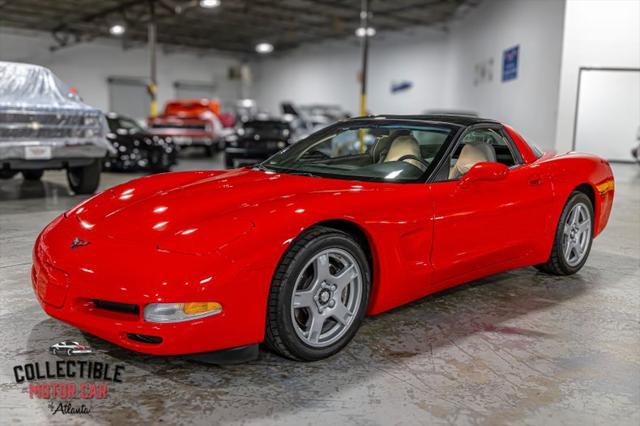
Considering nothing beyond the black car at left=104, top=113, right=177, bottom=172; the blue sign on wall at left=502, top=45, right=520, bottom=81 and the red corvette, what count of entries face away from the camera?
0

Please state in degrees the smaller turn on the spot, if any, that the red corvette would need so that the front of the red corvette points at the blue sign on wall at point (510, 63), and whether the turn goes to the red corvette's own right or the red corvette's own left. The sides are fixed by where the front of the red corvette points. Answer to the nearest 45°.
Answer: approximately 135° to the red corvette's own right

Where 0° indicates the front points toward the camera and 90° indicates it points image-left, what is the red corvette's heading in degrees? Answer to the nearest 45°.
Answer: approximately 45°

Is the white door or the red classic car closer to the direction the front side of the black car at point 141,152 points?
the white door

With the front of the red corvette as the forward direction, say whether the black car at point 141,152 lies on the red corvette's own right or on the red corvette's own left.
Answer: on the red corvette's own right

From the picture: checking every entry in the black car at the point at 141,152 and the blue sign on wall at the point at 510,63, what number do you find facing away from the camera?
0

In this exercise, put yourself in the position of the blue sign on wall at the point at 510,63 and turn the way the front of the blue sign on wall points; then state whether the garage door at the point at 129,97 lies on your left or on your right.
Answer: on your right

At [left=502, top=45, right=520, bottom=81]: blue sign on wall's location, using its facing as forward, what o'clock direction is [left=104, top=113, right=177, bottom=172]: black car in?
The black car is roughly at 12 o'clock from the blue sign on wall.

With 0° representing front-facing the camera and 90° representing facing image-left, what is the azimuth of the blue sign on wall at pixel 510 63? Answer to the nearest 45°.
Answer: approximately 45°

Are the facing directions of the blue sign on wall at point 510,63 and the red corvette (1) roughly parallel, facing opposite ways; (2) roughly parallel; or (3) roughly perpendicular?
roughly parallel

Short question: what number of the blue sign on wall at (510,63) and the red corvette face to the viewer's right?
0
